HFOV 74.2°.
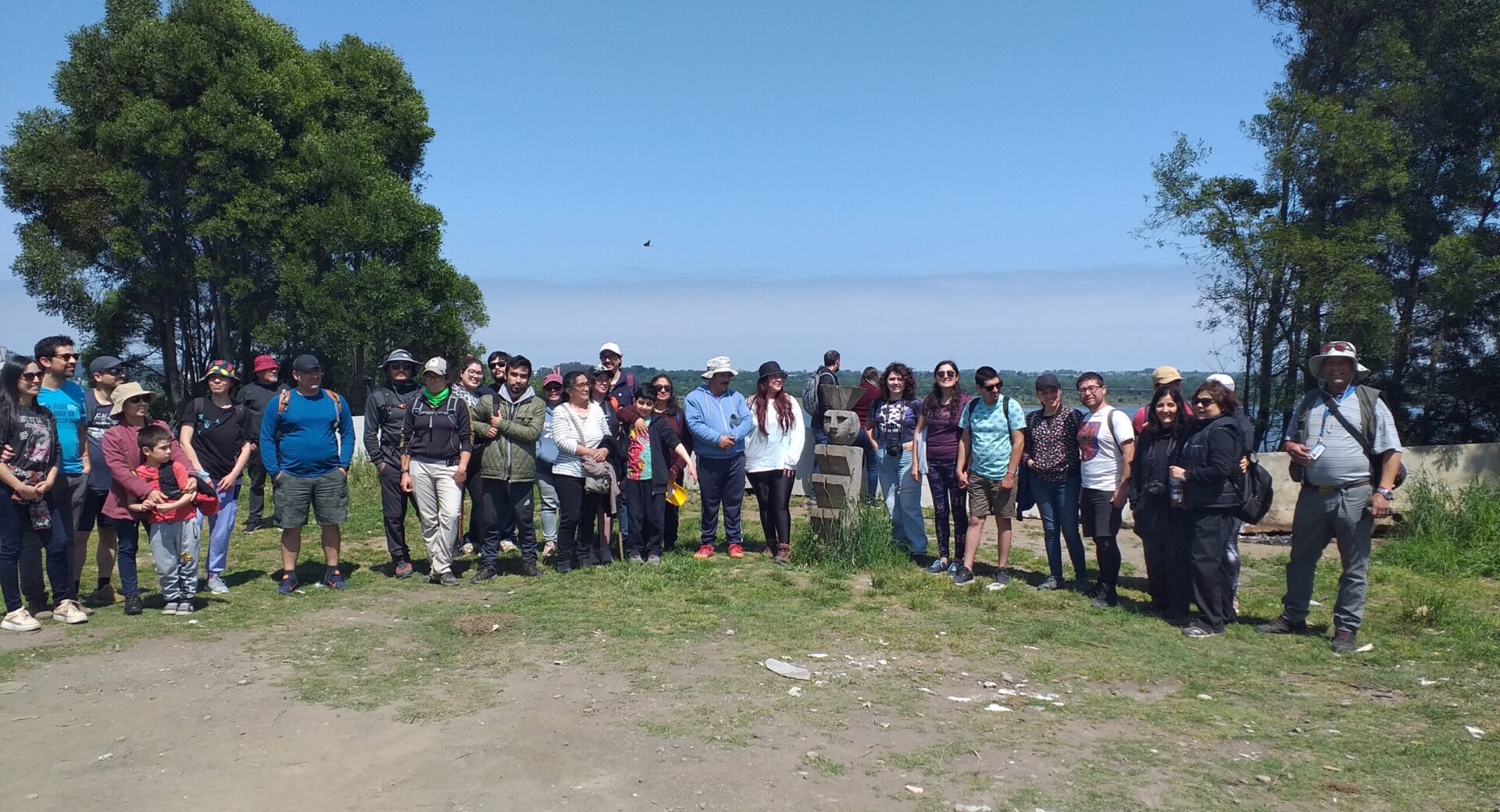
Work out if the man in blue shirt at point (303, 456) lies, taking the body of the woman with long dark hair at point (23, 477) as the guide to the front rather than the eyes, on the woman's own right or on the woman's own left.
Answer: on the woman's own left

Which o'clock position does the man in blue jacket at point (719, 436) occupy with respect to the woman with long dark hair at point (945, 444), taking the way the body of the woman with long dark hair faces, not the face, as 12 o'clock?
The man in blue jacket is roughly at 3 o'clock from the woman with long dark hair.

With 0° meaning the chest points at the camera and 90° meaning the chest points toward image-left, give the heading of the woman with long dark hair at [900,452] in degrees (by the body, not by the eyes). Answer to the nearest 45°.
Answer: approximately 0°

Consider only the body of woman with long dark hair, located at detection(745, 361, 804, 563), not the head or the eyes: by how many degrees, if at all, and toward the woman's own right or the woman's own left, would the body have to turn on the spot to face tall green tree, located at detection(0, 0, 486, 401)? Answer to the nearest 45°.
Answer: approximately 135° to the woman's own right

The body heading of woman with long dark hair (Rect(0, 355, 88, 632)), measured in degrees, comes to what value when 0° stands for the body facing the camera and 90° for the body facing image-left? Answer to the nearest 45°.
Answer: approximately 315°

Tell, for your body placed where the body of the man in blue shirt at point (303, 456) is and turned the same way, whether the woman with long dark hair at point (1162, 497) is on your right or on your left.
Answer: on your left

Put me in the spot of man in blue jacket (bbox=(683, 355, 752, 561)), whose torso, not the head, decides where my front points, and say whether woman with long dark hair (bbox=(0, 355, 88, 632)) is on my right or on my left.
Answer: on my right

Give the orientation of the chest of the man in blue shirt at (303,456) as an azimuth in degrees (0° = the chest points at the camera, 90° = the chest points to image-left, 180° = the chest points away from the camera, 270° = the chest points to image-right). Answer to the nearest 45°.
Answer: approximately 0°
